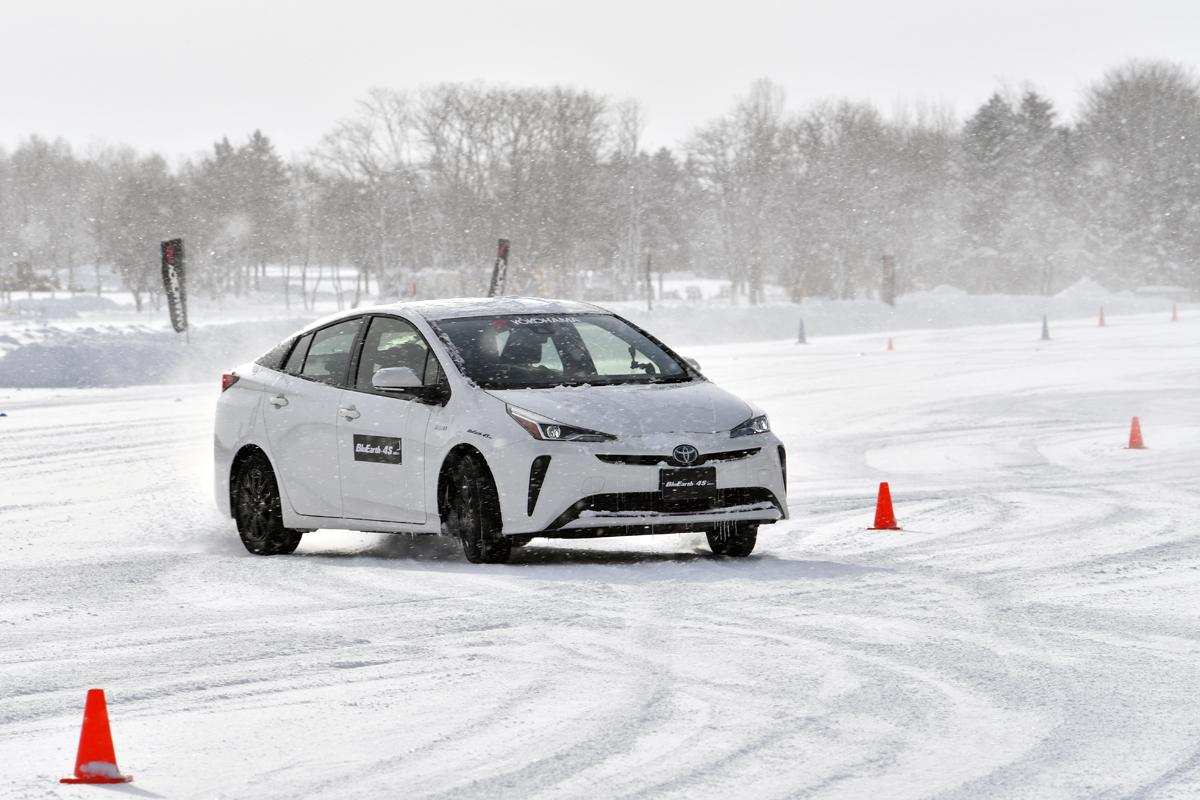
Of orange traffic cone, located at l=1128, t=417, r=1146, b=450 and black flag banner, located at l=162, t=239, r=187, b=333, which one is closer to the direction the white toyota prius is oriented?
the orange traffic cone

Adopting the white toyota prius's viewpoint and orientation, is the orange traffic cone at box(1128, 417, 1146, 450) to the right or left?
on its left

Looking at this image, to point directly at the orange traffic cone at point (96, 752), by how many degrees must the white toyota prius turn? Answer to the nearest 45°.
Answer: approximately 45° to its right

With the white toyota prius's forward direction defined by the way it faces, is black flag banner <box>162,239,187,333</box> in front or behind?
behind

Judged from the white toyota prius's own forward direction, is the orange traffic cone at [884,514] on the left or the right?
on its left

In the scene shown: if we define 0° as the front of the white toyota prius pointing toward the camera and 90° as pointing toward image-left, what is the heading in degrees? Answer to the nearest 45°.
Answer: approximately 315°
